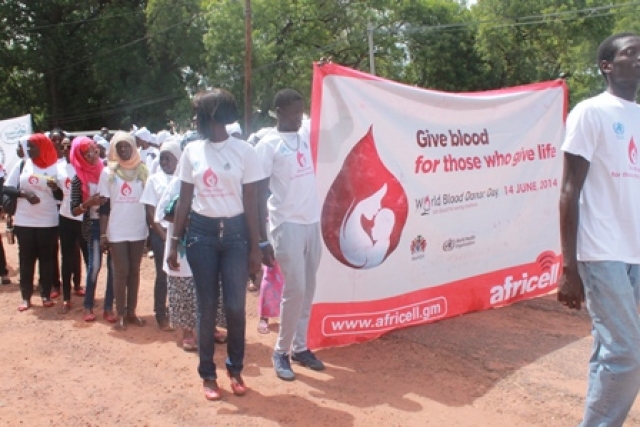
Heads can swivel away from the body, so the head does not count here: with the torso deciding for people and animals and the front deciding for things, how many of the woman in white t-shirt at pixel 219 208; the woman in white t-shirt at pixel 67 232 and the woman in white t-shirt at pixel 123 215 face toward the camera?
3

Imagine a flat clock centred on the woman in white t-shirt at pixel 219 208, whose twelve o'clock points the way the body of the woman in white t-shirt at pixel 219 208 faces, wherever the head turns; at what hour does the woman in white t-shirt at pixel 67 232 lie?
the woman in white t-shirt at pixel 67 232 is roughly at 5 o'clock from the woman in white t-shirt at pixel 219 208.

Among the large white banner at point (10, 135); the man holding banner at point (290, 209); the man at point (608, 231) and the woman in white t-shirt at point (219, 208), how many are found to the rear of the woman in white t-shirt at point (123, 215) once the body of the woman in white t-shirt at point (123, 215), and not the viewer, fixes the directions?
1

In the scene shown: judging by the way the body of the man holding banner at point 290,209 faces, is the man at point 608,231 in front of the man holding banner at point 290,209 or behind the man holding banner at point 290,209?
in front

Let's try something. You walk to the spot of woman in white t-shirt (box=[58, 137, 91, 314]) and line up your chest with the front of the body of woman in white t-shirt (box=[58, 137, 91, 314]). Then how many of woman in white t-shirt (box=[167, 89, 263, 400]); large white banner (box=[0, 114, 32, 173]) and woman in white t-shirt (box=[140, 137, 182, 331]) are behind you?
1

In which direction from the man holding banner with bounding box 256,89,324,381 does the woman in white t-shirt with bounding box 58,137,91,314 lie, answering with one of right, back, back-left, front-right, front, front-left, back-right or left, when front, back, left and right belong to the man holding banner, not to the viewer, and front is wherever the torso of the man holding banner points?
back

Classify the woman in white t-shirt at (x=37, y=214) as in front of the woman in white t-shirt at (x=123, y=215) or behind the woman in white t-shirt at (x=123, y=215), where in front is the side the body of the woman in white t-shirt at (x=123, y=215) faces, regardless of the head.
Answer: behind

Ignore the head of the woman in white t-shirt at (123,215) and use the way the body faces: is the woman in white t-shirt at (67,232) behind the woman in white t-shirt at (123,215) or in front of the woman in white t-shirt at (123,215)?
behind

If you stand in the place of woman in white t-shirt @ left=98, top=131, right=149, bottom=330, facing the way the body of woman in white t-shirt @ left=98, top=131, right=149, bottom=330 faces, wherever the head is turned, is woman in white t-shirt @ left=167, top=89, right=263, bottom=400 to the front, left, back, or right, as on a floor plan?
front

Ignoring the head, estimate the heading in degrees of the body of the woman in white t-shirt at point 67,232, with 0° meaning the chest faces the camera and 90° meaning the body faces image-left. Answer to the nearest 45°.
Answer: approximately 0°

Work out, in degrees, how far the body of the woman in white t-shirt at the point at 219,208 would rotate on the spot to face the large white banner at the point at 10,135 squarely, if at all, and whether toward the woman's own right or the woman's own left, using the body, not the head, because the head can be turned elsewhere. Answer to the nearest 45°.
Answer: approximately 180°
